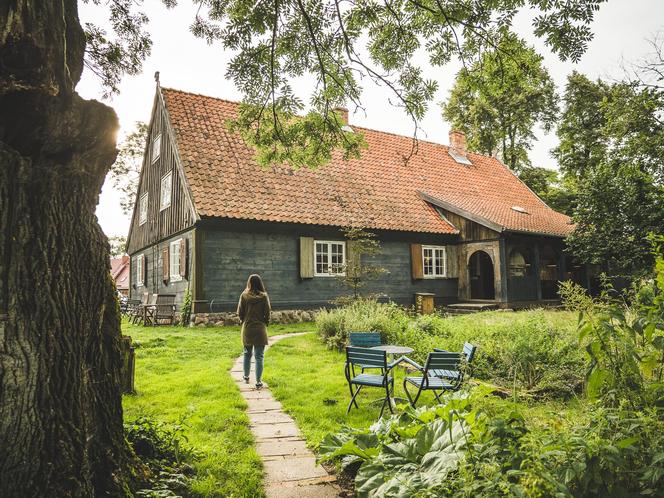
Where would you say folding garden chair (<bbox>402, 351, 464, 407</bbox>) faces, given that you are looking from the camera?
facing away from the viewer and to the left of the viewer

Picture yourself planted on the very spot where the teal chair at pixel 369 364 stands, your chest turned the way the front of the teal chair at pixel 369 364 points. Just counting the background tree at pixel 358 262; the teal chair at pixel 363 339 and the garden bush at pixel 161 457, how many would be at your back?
1

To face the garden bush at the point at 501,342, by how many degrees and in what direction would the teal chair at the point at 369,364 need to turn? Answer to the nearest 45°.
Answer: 0° — it already faces it

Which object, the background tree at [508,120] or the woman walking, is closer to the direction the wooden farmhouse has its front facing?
the woman walking

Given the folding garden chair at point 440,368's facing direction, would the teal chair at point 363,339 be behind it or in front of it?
in front

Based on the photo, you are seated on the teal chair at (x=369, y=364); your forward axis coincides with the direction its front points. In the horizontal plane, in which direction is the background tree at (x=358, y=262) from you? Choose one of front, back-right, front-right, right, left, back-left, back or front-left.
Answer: front-left

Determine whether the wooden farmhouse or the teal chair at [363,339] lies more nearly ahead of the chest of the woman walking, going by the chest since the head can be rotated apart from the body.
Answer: the wooden farmhouse

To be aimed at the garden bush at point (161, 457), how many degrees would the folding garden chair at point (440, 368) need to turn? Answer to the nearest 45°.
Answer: approximately 90° to its left

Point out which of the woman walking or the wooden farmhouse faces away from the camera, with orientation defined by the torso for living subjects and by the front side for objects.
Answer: the woman walking

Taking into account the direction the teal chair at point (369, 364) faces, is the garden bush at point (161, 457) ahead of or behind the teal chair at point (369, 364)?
behind

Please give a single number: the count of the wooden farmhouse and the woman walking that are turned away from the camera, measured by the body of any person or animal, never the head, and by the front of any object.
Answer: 1

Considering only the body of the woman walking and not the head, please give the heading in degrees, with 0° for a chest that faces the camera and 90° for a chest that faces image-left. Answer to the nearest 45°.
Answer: approximately 180°

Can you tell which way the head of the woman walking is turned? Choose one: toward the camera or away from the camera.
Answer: away from the camera

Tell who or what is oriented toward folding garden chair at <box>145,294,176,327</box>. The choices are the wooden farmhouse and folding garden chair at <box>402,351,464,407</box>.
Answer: folding garden chair at <box>402,351,464,407</box>

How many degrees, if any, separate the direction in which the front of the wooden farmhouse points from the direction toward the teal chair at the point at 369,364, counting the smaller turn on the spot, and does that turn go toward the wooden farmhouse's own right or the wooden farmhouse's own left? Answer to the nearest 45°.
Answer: approximately 45° to the wooden farmhouse's own right

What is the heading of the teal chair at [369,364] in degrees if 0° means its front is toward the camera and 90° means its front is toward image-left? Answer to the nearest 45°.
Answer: approximately 225°

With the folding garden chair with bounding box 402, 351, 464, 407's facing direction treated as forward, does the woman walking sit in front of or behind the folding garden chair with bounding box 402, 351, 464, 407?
in front

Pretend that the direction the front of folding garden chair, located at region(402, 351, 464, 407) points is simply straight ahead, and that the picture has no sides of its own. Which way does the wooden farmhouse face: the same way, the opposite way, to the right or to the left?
the opposite way
